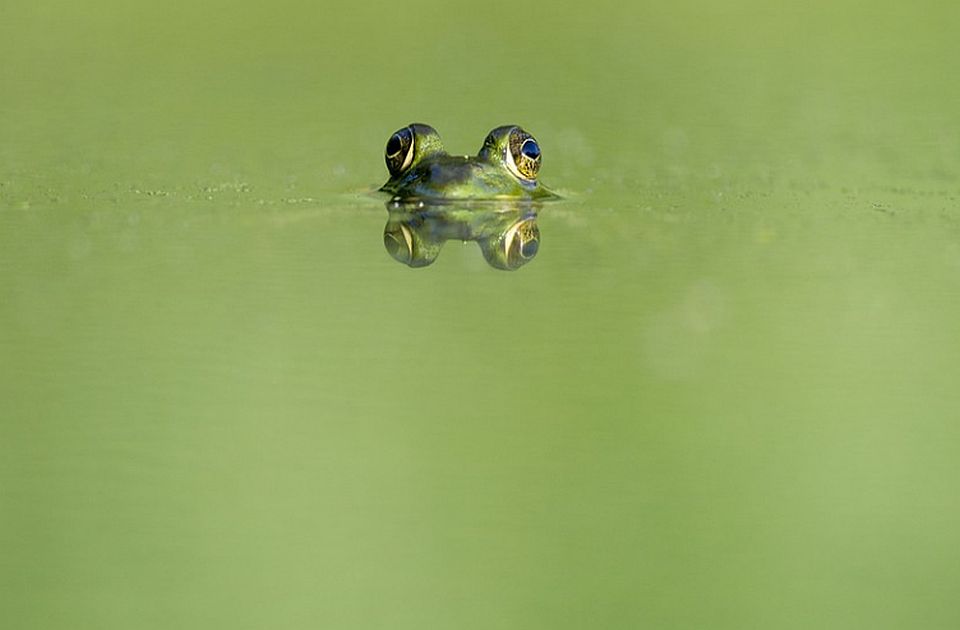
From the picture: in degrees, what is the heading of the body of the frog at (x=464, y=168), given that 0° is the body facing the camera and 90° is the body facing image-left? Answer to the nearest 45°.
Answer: approximately 0°
